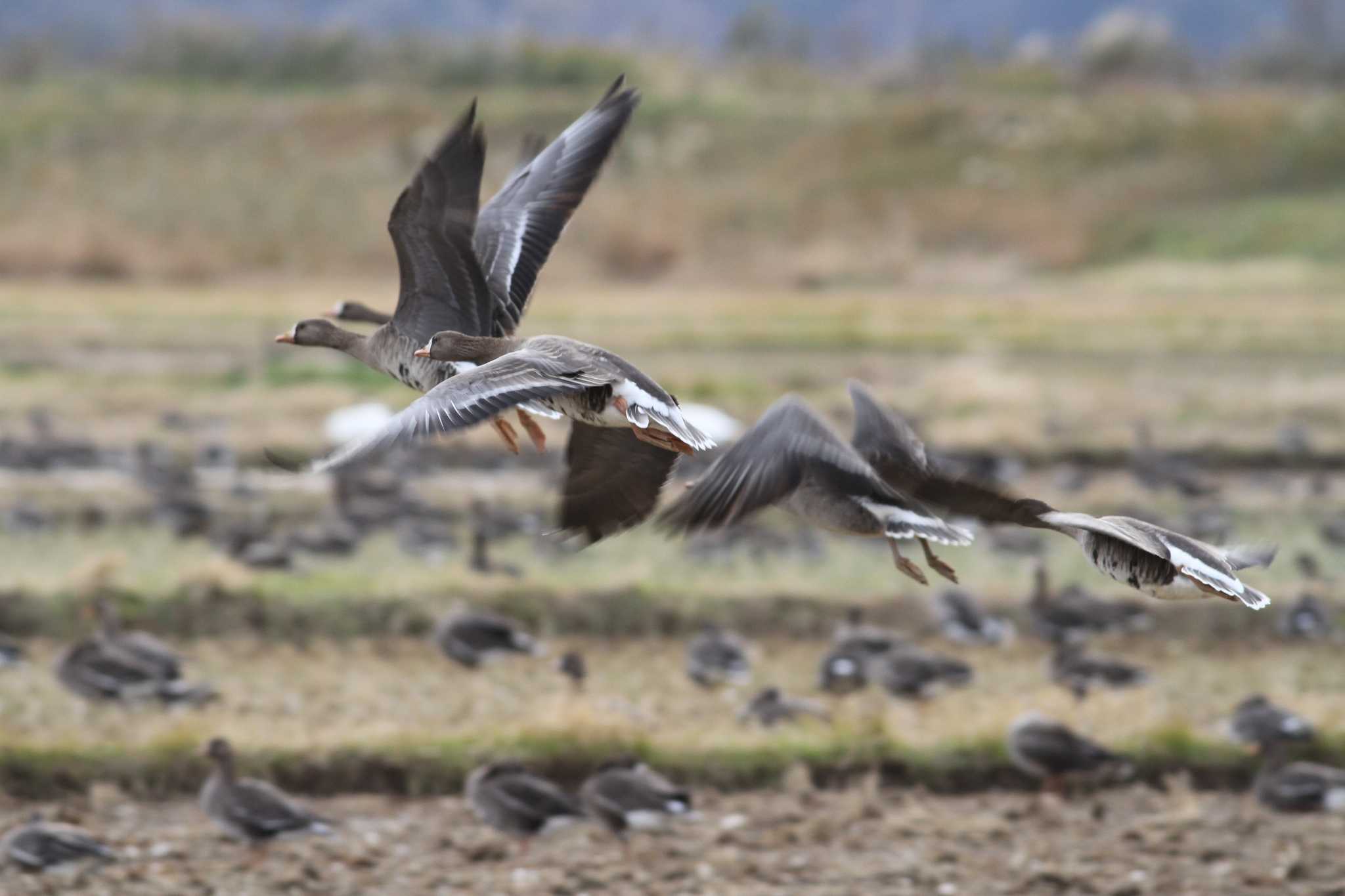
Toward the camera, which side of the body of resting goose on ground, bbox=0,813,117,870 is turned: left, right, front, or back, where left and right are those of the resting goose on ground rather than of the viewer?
left

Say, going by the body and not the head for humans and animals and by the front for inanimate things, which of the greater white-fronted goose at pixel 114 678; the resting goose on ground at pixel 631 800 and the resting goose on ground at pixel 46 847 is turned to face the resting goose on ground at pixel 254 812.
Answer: the resting goose on ground at pixel 631 800

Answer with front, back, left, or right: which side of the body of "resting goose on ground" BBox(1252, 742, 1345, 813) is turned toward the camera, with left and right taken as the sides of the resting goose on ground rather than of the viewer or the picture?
left

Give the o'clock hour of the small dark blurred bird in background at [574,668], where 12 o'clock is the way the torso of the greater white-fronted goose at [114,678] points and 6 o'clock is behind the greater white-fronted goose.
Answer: The small dark blurred bird in background is roughly at 6 o'clock from the greater white-fronted goose.

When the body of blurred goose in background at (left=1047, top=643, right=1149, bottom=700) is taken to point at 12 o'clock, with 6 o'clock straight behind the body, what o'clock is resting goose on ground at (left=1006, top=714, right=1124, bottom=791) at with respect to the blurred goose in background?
The resting goose on ground is roughly at 9 o'clock from the blurred goose in background.

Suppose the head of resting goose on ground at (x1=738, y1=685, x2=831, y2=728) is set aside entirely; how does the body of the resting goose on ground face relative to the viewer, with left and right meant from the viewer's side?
facing to the left of the viewer

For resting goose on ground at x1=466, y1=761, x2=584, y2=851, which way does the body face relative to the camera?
to the viewer's left

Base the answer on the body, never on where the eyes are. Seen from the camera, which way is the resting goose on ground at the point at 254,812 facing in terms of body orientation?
to the viewer's left

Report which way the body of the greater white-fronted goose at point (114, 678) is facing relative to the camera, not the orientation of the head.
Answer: to the viewer's left

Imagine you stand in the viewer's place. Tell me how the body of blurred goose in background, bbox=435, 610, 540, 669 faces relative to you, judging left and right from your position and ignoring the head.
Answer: facing to the left of the viewer
